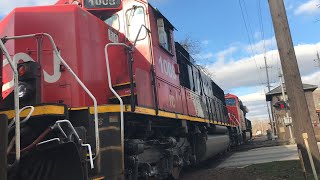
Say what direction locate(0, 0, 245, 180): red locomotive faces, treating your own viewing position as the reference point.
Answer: facing the viewer and to the left of the viewer

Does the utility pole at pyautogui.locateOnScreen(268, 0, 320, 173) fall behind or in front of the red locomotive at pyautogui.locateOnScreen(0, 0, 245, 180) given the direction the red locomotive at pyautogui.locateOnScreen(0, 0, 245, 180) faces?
behind
